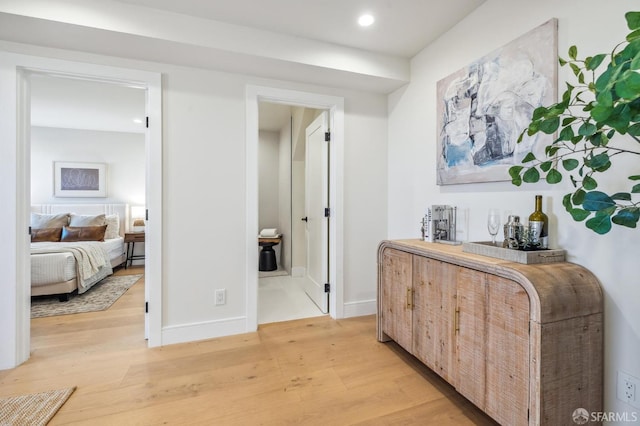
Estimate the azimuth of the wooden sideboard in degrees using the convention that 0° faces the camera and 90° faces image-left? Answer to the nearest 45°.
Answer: approximately 45°

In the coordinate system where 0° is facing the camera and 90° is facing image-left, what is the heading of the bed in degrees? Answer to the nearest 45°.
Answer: approximately 45°

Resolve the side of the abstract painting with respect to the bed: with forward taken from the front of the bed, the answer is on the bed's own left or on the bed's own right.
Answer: on the bed's own left

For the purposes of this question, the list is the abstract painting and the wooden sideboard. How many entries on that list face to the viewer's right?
0

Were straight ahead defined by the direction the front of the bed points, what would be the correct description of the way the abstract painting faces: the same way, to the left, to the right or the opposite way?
to the right

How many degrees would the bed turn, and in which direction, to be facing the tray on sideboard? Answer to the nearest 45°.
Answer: approximately 45° to its left
